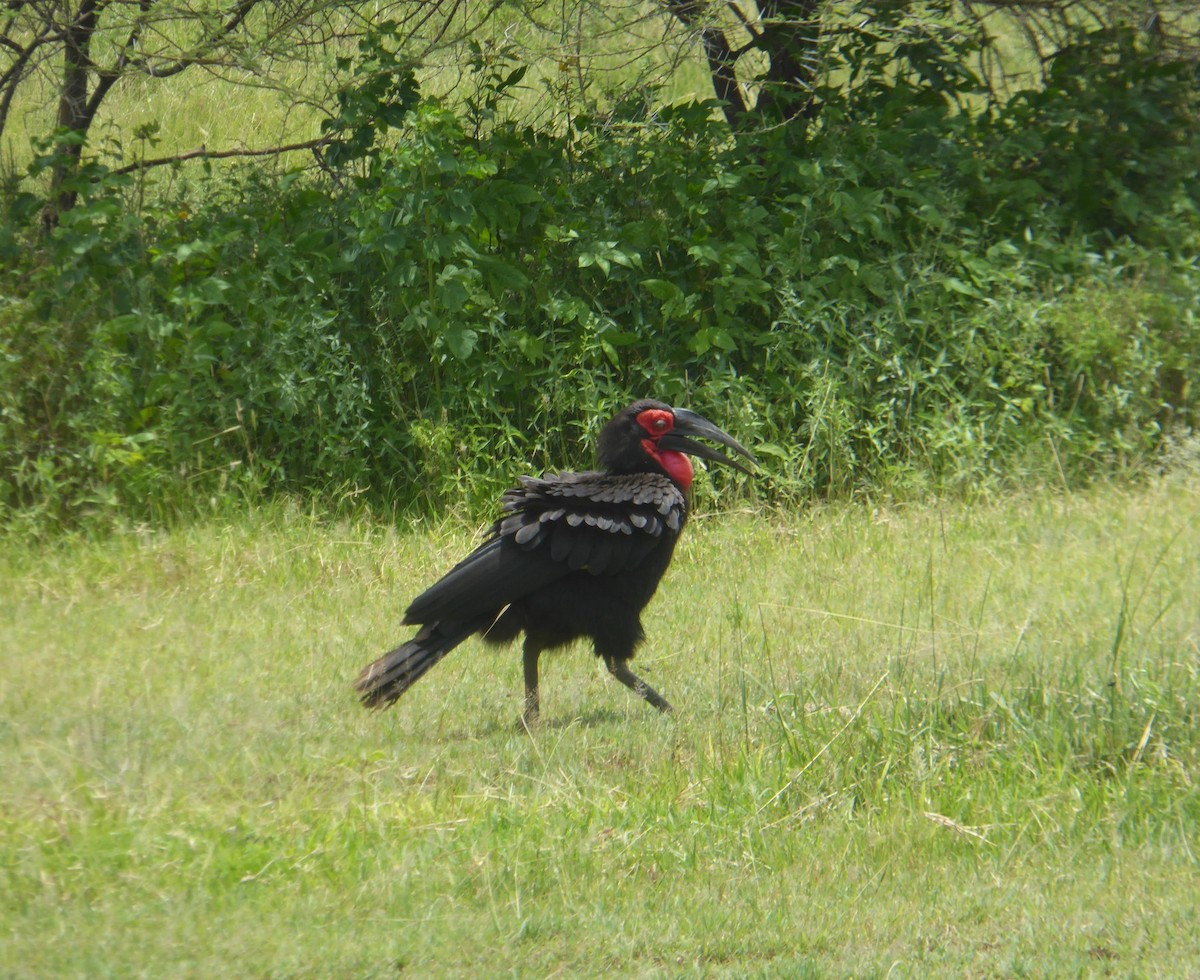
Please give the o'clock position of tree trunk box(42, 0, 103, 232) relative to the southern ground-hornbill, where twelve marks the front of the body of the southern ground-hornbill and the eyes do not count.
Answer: The tree trunk is roughly at 8 o'clock from the southern ground-hornbill.

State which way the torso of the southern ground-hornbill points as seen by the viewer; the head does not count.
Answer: to the viewer's right
